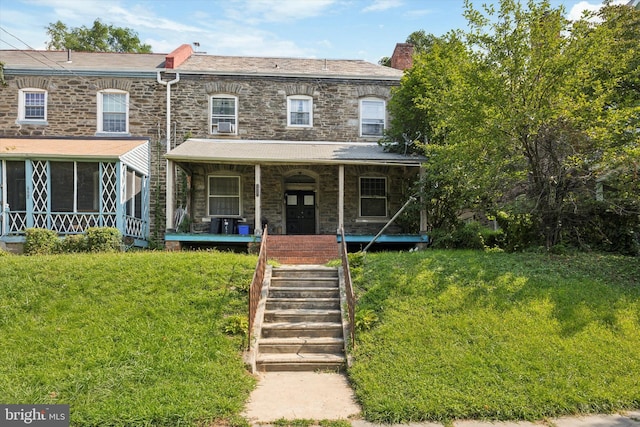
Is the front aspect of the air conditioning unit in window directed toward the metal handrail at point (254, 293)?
yes

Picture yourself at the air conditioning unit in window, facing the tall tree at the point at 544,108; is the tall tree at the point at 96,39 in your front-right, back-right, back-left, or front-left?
back-left

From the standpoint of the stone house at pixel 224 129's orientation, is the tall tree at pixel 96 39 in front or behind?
behind

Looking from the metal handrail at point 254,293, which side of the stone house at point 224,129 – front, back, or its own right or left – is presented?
front

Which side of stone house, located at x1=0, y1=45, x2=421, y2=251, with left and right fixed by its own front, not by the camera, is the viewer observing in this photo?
front

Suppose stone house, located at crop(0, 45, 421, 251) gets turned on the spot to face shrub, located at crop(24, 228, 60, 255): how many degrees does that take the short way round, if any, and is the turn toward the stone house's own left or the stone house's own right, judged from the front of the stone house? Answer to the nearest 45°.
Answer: approximately 45° to the stone house's own right
